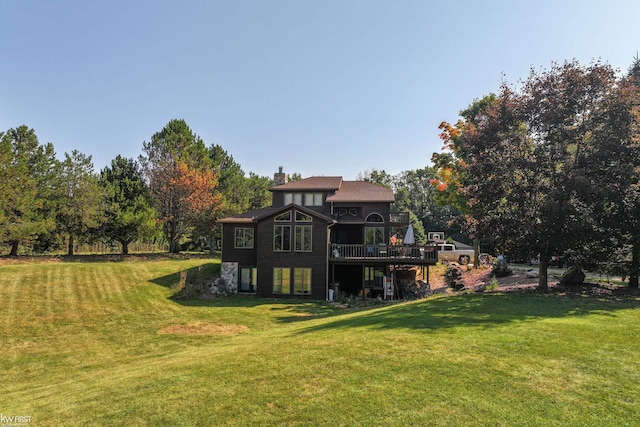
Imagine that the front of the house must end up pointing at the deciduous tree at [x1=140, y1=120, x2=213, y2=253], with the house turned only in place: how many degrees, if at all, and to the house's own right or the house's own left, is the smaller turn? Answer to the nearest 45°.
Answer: approximately 45° to the house's own left

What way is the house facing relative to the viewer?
away from the camera

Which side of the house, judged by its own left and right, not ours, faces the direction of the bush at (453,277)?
right

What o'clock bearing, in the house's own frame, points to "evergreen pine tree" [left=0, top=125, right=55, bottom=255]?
The evergreen pine tree is roughly at 9 o'clock from the house.
